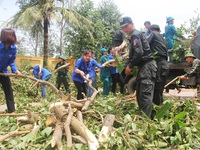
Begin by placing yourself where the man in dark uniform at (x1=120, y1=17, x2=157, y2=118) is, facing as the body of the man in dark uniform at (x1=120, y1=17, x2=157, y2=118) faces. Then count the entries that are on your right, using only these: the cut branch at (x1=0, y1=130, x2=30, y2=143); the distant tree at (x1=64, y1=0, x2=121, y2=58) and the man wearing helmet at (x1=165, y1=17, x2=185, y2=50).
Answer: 2

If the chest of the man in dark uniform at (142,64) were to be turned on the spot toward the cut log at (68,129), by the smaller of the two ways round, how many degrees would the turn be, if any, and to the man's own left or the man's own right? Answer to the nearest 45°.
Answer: approximately 45° to the man's own left

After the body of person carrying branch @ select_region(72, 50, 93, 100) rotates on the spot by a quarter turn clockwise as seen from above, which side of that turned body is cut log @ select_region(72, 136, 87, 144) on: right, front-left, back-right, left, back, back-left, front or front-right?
front-left

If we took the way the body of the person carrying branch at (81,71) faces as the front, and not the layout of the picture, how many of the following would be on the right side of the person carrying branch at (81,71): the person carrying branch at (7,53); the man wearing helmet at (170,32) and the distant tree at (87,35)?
1

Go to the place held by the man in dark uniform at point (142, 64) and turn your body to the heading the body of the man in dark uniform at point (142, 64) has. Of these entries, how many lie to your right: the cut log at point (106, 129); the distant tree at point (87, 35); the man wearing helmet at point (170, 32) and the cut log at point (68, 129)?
2

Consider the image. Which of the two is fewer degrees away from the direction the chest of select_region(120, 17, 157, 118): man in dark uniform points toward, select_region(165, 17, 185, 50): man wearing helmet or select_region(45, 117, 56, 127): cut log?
the cut log

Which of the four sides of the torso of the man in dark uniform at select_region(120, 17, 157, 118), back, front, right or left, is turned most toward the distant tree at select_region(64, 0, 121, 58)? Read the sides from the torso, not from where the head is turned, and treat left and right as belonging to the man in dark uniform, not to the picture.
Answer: right

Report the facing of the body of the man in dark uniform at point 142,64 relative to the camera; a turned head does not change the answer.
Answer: to the viewer's left

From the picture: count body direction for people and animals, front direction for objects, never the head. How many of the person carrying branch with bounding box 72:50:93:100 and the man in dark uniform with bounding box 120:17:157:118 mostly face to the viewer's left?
1

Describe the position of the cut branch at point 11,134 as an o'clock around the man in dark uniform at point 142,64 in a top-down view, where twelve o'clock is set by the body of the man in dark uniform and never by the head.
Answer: The cut branch is roughly at 11 o'clock from the man in dark uniform.

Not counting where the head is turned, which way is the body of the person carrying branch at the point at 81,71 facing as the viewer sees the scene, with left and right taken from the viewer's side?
facing the viewer and to the right of the viewer

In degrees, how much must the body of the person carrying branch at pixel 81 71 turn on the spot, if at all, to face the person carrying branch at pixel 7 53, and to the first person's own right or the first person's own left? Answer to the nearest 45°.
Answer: approximately 90° to the first person's own right

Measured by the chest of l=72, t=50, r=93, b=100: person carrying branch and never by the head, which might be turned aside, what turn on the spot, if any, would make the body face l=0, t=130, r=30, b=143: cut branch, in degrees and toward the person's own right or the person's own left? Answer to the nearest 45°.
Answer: approximately 45° to the person's own right

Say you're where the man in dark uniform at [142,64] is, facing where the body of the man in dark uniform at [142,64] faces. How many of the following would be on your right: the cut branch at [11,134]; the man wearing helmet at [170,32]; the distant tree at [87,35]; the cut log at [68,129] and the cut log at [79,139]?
2

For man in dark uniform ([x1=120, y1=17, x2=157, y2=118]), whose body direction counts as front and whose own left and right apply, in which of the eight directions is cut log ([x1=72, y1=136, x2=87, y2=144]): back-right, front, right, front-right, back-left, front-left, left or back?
front-left

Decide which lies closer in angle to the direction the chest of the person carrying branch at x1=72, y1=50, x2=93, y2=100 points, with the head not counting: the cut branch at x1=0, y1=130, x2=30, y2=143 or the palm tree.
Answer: the cut branch
